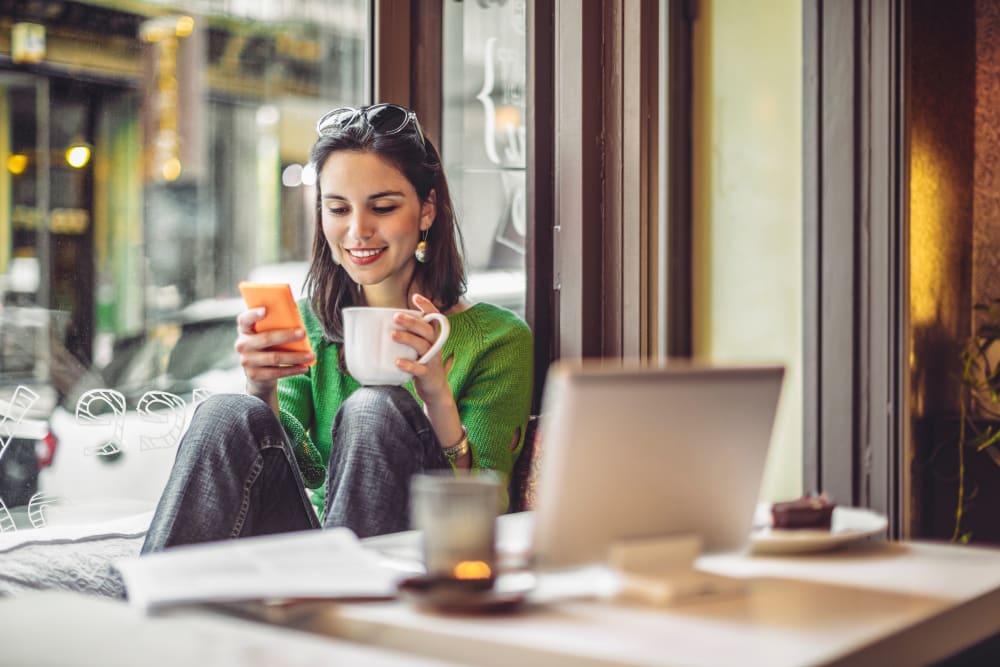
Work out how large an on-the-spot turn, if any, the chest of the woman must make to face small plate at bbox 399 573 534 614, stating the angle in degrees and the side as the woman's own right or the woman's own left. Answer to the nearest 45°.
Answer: approximately 45° to the woman's own left

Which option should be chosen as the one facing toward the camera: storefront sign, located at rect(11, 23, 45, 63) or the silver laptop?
the storefront sign

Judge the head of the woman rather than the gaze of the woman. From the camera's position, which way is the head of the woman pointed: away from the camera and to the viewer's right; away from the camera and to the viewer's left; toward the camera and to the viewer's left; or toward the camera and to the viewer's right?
toward the camera and to the viewer's left

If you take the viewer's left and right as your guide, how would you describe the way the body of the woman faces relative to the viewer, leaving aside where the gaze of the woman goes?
facing the viewer and to the left of the viewer

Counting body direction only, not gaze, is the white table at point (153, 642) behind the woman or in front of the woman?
in front

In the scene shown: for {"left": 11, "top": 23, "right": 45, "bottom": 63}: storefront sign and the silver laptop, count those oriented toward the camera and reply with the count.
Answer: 1

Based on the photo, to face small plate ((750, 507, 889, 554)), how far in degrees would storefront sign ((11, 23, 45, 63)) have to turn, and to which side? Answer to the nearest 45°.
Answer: approximately 45° to its left

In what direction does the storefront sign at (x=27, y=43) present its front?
toward the camera

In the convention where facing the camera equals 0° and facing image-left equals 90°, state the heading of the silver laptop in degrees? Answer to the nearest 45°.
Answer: approximately 135°
